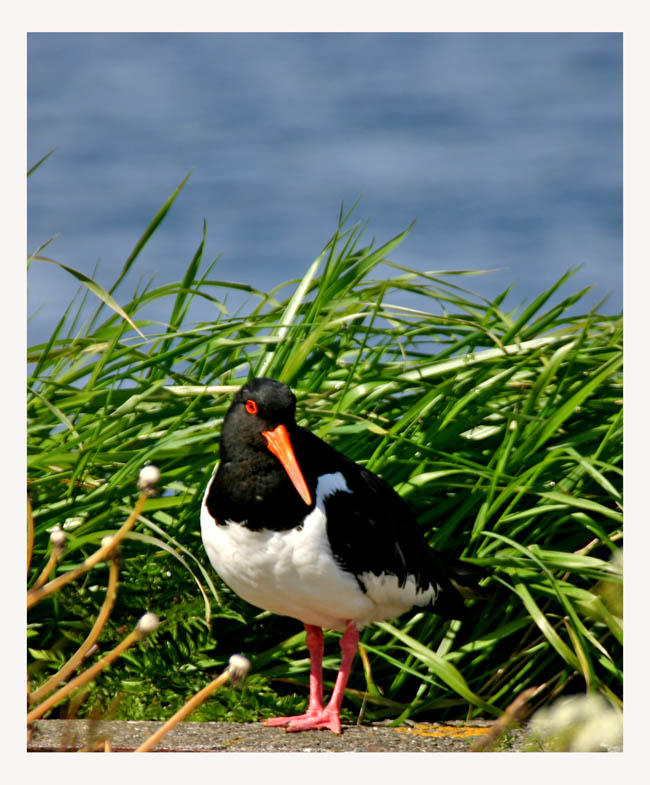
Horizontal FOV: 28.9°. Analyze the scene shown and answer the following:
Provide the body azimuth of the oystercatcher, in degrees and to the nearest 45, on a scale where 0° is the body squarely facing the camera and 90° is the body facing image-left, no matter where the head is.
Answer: approximately 45°
